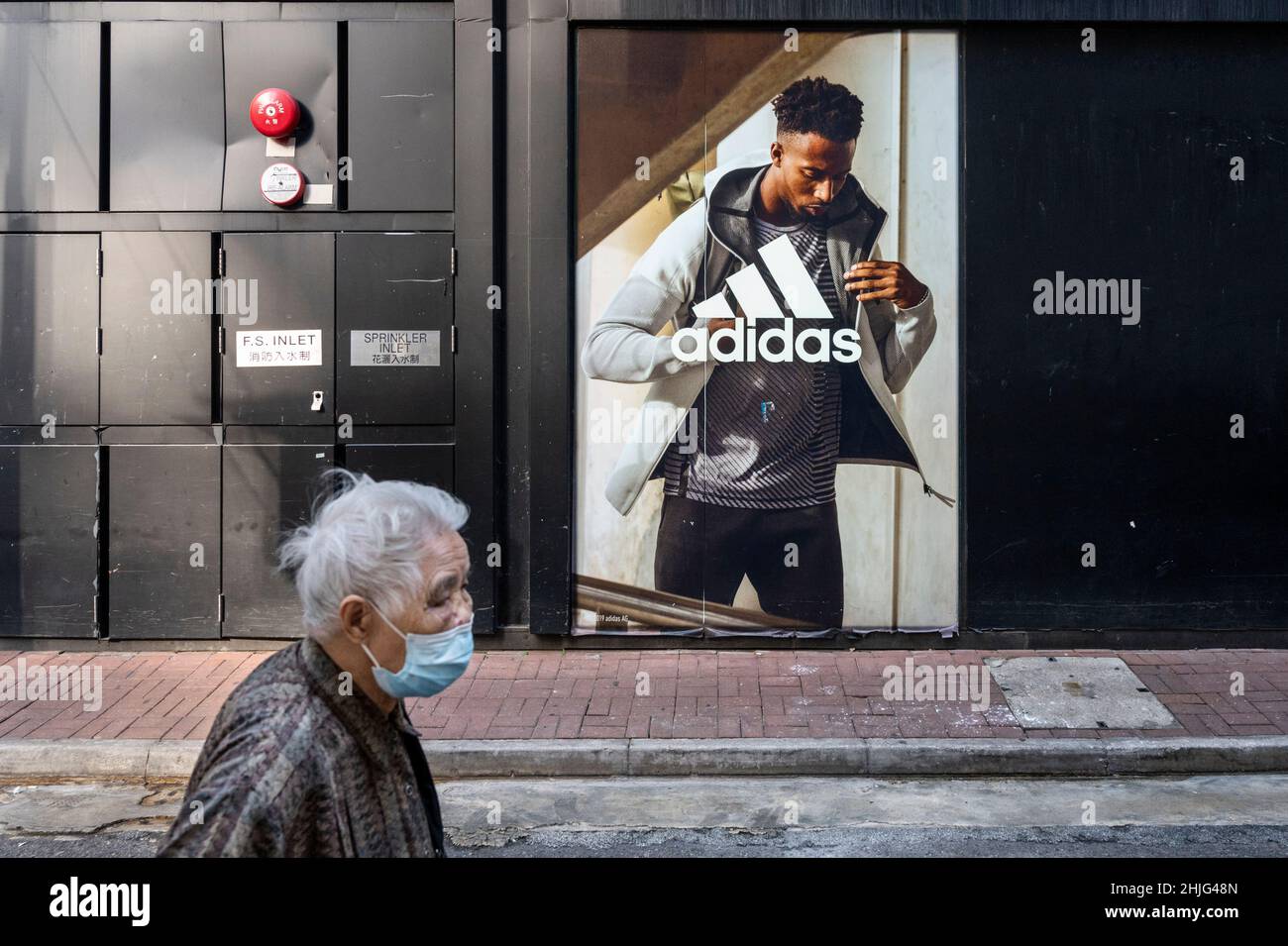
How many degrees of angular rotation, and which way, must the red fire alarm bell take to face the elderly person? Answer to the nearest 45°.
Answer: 0° — it already faces them

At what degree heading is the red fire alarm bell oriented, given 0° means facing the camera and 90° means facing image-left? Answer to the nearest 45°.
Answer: approximately 0°

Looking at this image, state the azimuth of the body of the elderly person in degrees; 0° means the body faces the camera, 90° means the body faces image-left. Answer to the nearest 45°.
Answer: approximately 270°

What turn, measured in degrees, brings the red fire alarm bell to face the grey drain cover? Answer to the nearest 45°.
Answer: approximately 45° to its left

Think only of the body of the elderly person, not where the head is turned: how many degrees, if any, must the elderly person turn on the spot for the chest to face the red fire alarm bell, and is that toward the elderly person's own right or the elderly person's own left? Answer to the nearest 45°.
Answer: approximately 90° to the elderly person's own left

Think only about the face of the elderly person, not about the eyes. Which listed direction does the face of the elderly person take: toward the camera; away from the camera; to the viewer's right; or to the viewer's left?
to the viewer's right

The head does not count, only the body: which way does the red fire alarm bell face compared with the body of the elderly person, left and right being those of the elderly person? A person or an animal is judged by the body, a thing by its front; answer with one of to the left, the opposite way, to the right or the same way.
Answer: to the right

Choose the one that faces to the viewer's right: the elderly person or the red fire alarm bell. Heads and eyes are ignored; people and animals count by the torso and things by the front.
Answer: the elderly person

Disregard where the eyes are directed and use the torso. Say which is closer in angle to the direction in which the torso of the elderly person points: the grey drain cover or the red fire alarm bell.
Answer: the grey drain cover

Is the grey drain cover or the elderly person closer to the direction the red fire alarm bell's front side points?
the elderly person

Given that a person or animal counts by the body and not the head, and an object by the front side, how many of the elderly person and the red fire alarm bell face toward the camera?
1

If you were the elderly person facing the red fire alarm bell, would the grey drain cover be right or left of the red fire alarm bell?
right
